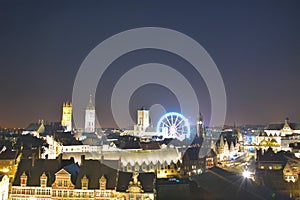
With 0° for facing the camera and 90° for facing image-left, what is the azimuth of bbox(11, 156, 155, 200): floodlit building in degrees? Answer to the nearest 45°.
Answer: approximately 0°
